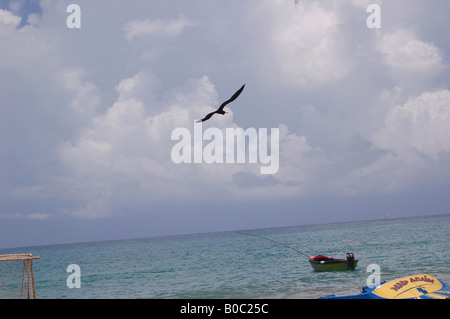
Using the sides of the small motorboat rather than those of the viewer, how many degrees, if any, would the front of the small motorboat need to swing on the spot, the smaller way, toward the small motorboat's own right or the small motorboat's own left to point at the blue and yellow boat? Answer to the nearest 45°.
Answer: approximately 90° to the small motorboat's own left

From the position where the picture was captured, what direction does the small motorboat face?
facing to the left of the viewer
